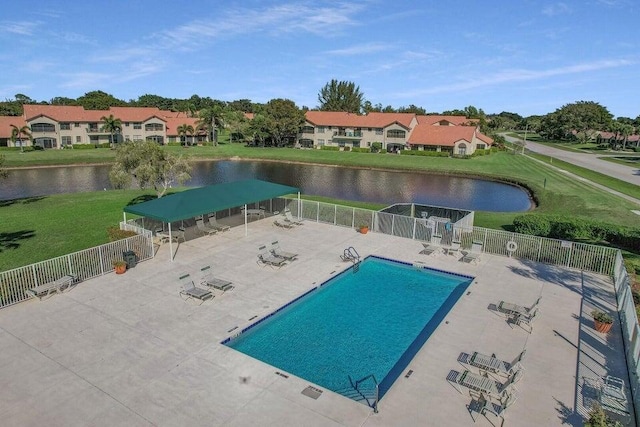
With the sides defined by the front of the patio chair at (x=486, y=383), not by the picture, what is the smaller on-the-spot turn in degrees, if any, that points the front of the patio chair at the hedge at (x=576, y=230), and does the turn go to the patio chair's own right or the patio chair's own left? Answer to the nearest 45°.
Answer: approximately 45° to the patio chair's own right

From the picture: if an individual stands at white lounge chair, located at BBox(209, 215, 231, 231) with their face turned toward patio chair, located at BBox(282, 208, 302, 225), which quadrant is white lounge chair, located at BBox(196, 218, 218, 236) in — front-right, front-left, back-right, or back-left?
back-right

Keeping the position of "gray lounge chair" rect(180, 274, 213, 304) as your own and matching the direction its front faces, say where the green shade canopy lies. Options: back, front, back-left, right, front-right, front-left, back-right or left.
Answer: back-left

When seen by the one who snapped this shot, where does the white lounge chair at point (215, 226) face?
facing the viewer and to the right of the viewer

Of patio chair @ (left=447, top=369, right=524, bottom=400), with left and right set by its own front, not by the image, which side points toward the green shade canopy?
front

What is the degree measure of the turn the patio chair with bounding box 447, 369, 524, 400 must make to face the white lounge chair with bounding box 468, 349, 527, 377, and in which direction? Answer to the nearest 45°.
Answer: approximately 45° to its right

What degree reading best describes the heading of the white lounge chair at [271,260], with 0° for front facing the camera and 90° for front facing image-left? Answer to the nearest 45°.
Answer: approximately 315°

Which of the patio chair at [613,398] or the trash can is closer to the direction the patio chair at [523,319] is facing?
the trash can

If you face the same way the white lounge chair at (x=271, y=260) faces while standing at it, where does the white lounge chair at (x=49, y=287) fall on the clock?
the white lounge chair at (x=49, y=287) is roughly at 4 o'clock from the white lounge chair at (x=271, y=260).

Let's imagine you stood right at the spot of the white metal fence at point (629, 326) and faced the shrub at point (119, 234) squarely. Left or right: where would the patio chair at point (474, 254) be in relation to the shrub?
right

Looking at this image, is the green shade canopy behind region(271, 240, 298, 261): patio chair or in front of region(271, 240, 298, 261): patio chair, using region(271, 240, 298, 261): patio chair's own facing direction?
behind

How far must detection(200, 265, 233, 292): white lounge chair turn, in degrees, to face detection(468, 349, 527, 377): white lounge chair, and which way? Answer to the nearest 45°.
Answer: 0° — it already faces it
